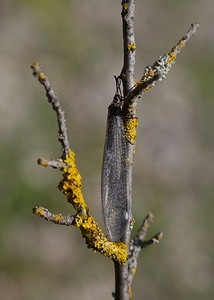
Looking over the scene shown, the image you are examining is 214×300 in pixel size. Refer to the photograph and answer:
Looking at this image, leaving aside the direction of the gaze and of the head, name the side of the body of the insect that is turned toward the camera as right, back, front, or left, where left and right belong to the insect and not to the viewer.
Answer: back
